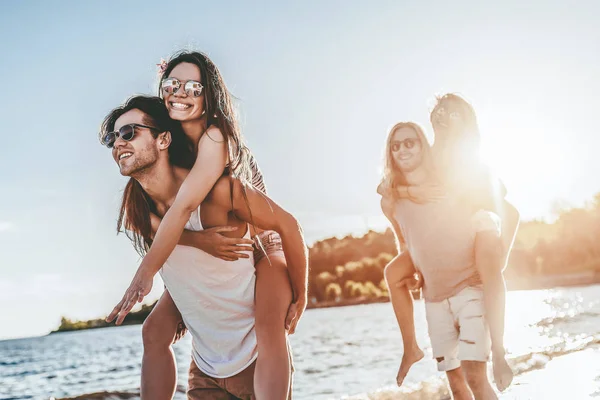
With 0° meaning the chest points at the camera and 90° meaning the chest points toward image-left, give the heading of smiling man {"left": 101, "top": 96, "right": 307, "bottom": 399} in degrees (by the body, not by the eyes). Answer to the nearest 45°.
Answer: approximately 45°
